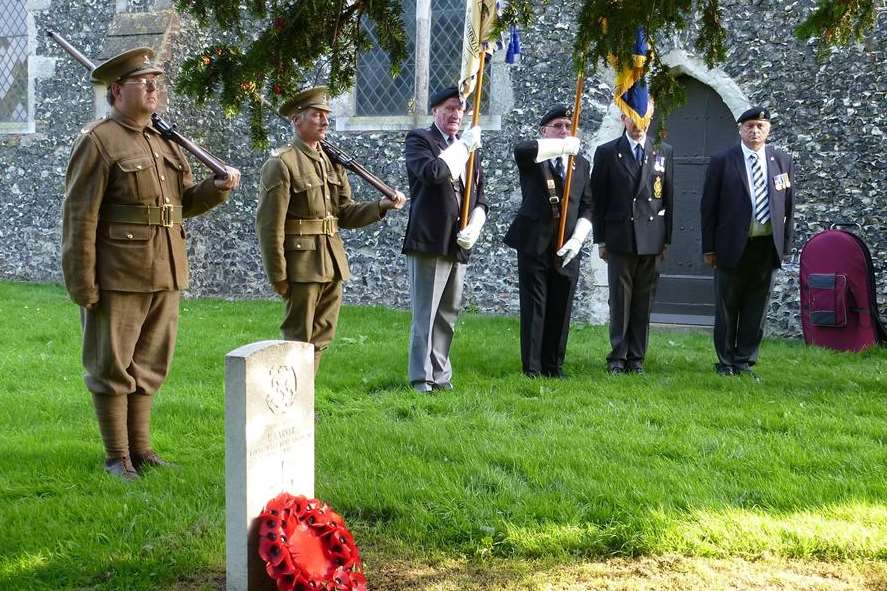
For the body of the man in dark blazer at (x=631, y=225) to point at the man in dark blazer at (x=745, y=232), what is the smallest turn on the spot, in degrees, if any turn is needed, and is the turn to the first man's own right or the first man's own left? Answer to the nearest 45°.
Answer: approximately 90° to the first man's own left

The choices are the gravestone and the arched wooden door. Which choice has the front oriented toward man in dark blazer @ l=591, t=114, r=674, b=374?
the arched wooden door

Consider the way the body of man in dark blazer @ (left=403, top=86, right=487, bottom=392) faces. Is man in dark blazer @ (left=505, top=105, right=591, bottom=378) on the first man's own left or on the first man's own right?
on the first man's own left

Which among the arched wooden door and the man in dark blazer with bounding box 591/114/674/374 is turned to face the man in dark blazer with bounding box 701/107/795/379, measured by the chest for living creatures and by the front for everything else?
the arched wooden door

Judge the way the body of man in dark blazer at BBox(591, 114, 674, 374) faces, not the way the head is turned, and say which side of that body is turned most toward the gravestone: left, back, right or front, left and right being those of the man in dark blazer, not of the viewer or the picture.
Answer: front

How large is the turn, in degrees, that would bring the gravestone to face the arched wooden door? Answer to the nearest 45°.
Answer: approximately 90° to its left

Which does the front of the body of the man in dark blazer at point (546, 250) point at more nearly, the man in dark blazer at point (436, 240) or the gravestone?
the gravestone

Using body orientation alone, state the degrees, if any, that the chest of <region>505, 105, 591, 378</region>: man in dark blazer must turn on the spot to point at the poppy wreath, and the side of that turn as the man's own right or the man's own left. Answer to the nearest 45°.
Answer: approximately 45° to the man's own right

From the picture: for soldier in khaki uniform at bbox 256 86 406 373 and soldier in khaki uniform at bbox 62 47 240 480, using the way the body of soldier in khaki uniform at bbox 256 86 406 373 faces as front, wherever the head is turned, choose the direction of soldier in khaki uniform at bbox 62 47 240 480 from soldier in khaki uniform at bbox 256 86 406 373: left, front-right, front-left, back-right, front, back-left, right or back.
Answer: right

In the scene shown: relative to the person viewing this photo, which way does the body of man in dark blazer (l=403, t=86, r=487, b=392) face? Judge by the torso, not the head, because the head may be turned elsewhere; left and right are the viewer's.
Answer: facing the viewer and to the right of the viewer

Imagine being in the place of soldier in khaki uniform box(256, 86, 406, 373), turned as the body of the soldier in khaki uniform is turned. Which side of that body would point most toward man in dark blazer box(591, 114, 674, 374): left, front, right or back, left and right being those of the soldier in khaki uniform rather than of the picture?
left

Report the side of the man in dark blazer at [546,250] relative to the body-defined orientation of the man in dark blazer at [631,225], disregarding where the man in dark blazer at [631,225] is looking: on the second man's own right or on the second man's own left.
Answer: on the second man's own right

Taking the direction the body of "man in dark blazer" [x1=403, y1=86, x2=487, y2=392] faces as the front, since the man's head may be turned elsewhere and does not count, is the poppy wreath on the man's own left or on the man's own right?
on the man's own right
